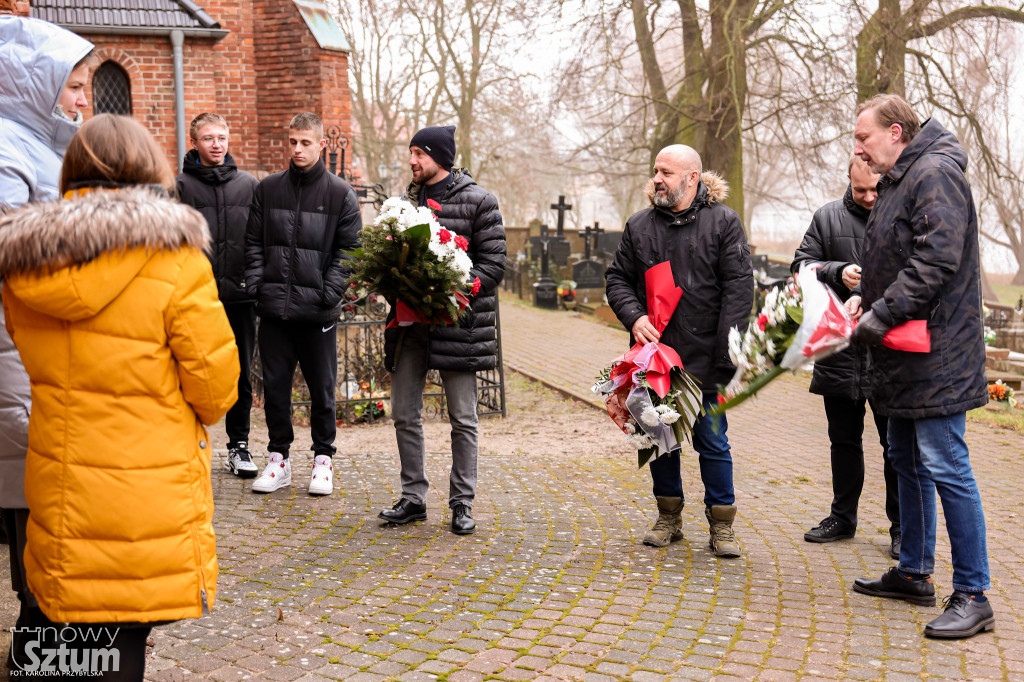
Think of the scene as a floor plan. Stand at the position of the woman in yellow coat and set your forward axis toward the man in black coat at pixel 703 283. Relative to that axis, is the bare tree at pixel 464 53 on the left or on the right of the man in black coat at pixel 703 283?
left

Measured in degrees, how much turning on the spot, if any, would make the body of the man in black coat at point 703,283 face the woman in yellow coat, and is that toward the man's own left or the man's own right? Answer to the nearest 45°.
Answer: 0° — they already face them

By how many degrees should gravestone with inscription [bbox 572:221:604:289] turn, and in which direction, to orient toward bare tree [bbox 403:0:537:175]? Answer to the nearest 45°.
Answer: approximately 135° to its right

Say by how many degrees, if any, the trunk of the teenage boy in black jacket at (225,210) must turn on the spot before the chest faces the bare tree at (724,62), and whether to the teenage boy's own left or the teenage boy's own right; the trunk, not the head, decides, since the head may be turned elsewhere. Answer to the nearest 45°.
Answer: approximately 135° to the teenage boy's own left

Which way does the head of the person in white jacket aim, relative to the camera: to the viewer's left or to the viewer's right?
to the viewer's right

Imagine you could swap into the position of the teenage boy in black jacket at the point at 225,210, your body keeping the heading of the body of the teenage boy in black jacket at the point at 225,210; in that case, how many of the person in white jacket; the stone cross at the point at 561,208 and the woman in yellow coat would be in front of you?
2

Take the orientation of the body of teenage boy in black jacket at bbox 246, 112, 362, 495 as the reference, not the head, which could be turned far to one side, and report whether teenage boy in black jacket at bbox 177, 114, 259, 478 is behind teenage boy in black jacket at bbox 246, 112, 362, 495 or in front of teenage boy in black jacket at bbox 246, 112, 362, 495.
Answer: behind

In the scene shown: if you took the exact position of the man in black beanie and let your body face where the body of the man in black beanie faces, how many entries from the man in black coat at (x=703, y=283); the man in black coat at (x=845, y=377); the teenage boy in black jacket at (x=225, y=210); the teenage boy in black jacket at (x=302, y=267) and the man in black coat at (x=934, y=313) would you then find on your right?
2

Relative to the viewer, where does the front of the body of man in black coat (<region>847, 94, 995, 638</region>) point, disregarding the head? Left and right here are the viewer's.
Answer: facing to the left of the viewer

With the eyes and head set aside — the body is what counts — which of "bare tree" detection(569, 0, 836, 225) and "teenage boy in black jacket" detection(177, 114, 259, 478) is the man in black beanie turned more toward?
the teenage boy in black jacket

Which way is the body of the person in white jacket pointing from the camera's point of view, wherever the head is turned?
to the viewer's right

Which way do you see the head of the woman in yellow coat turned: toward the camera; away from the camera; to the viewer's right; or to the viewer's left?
away from the camera

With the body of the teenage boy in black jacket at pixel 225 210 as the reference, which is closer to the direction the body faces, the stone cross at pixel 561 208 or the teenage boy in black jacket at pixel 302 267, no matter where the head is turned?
the teenage boy in black jacket
